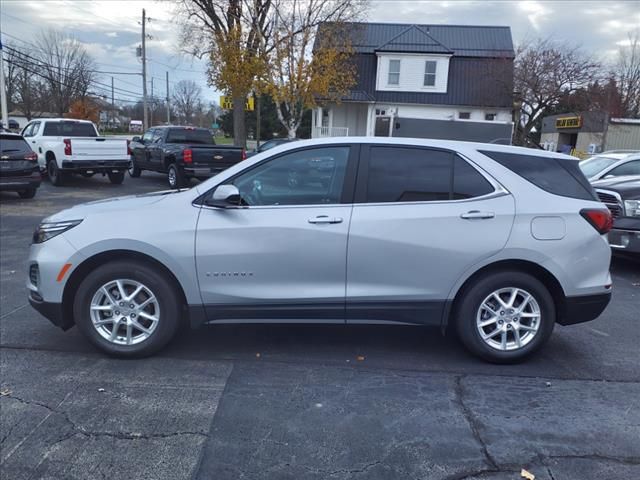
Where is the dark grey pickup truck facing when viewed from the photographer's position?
facing away from the viewer and to the left of the viewer

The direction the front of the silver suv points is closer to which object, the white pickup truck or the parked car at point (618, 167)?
the white pickup truck

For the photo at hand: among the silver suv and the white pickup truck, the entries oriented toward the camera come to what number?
0

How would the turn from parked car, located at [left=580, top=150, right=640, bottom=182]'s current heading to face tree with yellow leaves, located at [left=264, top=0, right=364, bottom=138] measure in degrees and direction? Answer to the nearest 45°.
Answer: approximately 90° to its right

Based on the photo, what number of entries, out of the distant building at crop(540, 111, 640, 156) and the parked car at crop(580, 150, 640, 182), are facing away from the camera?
0

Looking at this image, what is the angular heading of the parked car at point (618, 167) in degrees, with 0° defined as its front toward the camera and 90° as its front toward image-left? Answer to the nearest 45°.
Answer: approximately 45°

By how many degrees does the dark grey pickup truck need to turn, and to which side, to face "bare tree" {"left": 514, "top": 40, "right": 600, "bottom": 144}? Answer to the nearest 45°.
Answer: approximately 90° to its right

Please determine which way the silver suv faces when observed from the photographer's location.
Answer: facing to the left of the viewer

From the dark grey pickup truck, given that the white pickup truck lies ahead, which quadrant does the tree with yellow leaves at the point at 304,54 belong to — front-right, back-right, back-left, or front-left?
back-right

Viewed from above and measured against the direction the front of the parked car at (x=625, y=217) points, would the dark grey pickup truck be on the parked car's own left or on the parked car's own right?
on the parked car's own right

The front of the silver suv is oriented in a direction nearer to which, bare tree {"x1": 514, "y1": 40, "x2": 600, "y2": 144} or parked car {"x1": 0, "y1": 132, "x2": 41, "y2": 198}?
the parked car

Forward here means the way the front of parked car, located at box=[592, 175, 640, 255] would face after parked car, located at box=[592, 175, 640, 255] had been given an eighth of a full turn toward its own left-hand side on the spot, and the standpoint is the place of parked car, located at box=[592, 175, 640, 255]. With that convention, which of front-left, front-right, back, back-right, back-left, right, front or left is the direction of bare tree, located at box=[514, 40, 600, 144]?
back

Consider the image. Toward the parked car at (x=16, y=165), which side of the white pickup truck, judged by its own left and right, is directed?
left

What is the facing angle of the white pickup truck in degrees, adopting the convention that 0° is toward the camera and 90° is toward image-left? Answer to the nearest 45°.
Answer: approximately 135°
